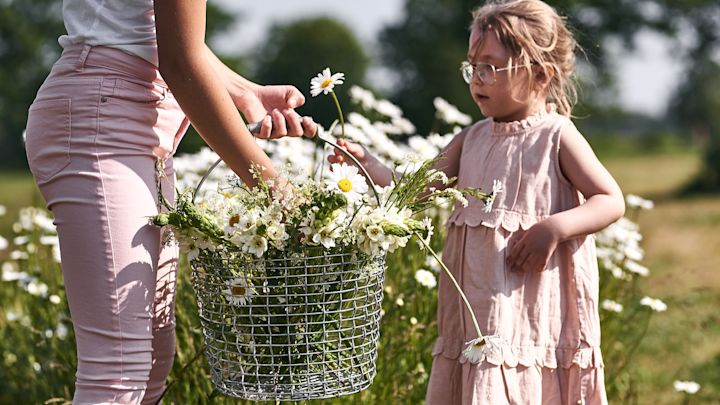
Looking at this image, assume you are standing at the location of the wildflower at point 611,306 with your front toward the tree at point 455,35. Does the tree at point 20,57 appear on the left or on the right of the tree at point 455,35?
left

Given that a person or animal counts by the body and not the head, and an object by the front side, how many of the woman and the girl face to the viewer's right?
1

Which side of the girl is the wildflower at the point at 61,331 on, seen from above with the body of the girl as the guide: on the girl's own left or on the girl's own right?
on the girl's own right

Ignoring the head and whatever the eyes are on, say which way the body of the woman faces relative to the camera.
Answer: to the viewer's right

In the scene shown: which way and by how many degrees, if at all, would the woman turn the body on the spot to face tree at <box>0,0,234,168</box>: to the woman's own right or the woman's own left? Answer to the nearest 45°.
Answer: approximately 90° to the woman's own left

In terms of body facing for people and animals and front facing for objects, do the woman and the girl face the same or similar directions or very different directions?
very different directions

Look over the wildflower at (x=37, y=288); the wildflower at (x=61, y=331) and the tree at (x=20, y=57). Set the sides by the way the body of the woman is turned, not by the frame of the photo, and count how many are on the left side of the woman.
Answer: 3

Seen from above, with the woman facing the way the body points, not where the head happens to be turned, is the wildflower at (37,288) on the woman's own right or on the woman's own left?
on the woman's own left

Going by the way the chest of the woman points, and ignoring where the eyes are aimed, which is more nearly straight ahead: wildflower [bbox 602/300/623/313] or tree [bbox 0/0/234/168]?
the wildflower

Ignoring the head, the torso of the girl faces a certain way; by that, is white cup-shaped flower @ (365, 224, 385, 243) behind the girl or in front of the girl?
in front
